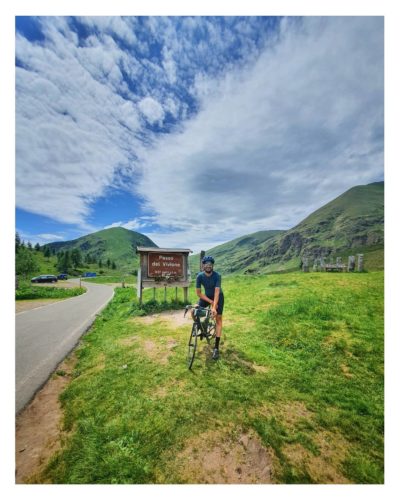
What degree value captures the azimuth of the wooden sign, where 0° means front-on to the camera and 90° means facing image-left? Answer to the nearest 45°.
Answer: approximately 0°

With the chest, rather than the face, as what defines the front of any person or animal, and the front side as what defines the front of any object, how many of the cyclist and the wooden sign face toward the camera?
2

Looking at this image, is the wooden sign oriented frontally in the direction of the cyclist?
yes

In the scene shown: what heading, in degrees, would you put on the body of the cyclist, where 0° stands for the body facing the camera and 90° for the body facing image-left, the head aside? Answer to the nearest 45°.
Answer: approximately 0°

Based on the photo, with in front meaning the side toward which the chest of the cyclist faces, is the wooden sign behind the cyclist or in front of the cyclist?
behind
